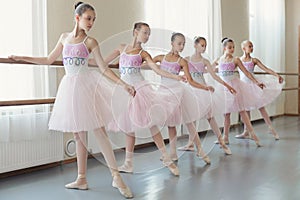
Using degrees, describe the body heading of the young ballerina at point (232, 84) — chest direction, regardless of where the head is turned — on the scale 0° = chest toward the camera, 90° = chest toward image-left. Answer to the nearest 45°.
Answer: approximately 0°

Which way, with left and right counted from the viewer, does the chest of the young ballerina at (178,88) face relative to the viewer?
facing the viewer

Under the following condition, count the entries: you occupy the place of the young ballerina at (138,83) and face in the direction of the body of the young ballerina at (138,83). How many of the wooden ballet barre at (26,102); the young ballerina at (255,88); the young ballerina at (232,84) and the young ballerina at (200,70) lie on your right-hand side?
1

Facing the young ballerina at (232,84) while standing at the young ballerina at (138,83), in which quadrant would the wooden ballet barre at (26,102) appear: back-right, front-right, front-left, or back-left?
back-left

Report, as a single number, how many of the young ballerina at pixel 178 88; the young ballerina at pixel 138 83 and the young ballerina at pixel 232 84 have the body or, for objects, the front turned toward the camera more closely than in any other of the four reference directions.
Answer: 3

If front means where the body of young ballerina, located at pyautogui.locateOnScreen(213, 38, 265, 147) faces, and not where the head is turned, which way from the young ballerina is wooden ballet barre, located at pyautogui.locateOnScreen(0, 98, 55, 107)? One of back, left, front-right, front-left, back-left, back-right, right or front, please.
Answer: front-right

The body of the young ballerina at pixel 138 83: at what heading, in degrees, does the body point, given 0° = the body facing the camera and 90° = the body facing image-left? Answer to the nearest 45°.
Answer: approximately 0°

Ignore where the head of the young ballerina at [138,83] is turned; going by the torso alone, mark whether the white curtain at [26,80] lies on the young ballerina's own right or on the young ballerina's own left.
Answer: on the young ballerina's own right

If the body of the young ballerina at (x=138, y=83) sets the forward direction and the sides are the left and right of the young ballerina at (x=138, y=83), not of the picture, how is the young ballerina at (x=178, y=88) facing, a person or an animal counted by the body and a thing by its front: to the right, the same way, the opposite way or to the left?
the same way

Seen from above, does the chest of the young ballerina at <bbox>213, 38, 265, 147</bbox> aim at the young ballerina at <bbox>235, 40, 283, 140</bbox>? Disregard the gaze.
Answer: no

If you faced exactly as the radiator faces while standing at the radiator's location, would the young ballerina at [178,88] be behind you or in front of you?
in front

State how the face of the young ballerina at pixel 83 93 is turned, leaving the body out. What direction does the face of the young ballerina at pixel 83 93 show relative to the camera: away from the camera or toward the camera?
toward the camera

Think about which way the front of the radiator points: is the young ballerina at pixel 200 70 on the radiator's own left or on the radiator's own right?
on the radiator's own left
